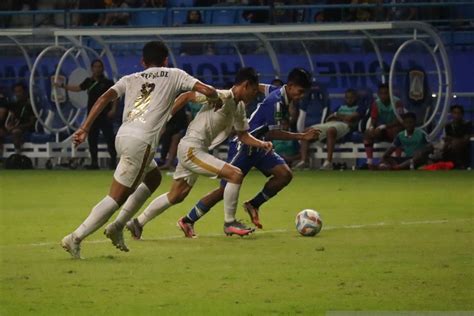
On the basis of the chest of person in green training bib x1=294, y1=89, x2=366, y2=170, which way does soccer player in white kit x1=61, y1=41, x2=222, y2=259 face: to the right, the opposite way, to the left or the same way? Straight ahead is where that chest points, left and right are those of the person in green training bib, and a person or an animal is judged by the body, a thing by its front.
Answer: the opposite way

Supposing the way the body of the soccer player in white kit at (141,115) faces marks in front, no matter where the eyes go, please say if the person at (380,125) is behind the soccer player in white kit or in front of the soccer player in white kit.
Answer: in front

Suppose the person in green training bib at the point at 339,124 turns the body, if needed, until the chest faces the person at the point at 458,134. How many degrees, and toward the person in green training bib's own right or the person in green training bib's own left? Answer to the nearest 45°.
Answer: approximately 135° to the person in green training bib's own left

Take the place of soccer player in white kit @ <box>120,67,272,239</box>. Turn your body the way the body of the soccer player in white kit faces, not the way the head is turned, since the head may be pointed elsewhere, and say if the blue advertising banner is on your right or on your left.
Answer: on your left

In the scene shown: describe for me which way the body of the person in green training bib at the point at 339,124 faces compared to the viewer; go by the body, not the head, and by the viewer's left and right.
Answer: facing the viewer and to the left of the viewer

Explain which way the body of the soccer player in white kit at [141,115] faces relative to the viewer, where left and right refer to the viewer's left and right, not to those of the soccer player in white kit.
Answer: facing away from the viewer and to the right of the viewer

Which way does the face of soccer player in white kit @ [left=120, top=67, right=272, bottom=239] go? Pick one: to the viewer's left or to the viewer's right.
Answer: to the viewer's right

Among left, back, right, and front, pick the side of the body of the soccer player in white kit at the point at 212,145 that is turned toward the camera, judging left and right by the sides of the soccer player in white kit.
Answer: right
